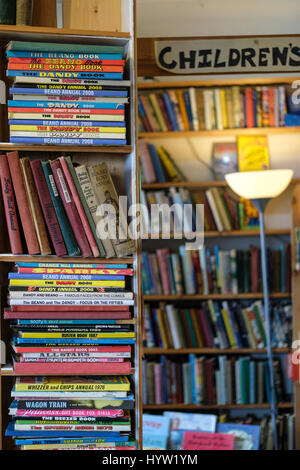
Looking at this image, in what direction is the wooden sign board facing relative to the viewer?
toward the camera

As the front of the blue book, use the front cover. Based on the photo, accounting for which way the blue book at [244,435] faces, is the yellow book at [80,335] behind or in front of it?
in front

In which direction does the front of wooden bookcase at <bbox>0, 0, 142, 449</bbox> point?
toward the camera

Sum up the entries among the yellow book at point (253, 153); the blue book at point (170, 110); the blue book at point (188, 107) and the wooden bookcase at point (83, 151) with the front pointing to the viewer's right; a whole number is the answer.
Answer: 2

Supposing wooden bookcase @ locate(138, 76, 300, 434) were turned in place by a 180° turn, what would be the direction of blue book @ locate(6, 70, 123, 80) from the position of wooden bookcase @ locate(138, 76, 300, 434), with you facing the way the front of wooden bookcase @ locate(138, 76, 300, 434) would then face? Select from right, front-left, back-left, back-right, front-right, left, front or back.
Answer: back

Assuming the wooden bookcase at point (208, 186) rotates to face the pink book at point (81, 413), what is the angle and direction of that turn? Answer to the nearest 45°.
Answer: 0° — it already faces it
